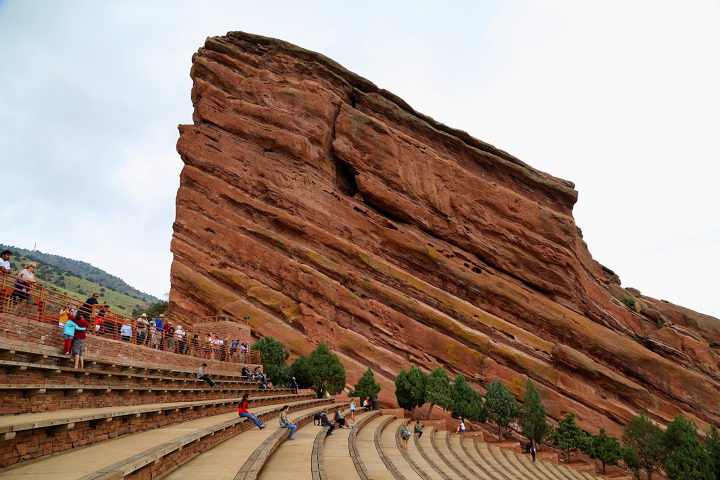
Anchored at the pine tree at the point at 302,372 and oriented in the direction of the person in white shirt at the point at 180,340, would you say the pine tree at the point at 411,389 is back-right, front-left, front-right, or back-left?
back-left

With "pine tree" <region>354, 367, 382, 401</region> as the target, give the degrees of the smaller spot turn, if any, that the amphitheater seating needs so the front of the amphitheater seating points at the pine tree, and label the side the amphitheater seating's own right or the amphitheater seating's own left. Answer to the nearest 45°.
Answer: approximately 90° to the amphitheater seating's own left

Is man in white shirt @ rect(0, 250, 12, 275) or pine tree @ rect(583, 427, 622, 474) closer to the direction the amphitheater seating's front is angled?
the pine tree

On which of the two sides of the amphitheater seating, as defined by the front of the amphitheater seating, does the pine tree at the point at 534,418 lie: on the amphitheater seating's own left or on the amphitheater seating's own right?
on the amphitheater seating's own left

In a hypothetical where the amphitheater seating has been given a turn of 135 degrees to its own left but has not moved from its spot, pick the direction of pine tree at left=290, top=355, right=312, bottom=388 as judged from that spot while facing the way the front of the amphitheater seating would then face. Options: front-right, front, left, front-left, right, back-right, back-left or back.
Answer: front-right

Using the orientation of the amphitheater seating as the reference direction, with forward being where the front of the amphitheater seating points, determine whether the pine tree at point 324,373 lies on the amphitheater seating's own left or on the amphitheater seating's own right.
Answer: on the amphitheater seating's own left

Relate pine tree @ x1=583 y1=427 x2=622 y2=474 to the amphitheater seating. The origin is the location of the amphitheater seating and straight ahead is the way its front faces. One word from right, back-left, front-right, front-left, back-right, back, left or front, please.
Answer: front-left

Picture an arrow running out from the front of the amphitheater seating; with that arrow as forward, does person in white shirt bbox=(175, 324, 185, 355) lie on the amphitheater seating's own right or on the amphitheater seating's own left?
on the amphitheater seating's own left

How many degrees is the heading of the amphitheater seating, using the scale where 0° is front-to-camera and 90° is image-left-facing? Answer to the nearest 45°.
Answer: approximately 270°

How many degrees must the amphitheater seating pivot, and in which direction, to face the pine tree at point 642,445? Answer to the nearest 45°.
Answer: approximately 45° to its left
